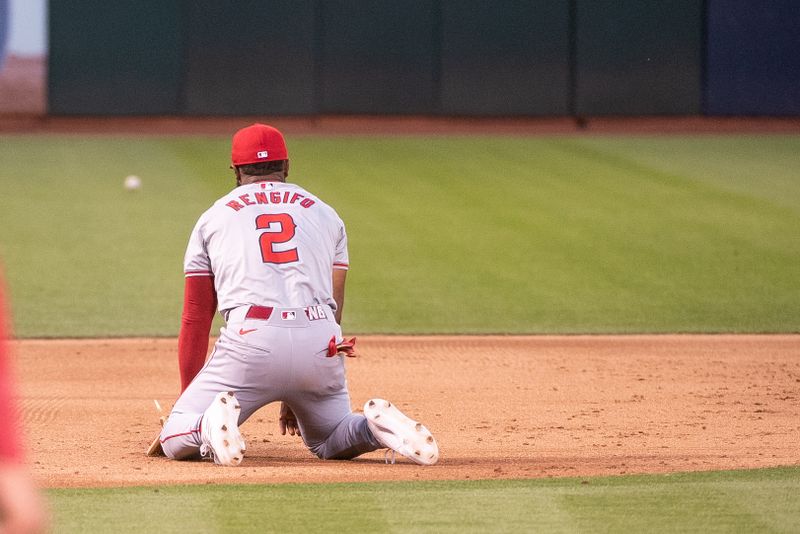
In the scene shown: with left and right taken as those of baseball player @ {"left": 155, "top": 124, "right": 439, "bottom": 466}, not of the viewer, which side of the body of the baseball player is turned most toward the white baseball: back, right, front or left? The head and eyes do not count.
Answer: front

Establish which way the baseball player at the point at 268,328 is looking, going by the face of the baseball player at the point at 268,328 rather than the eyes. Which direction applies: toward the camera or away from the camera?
away from the camera

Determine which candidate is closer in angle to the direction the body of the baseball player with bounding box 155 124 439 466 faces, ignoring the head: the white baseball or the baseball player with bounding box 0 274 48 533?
the white baseball

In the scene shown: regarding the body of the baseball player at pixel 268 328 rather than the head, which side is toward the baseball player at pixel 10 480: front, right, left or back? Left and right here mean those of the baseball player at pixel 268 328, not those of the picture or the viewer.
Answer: back

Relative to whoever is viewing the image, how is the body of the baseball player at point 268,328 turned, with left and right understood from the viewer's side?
facing away from the viewer
